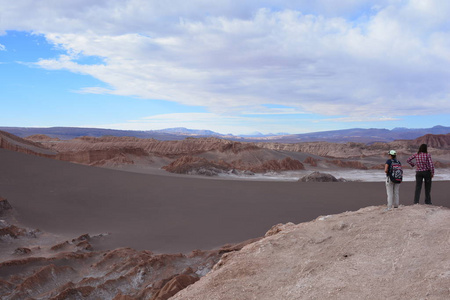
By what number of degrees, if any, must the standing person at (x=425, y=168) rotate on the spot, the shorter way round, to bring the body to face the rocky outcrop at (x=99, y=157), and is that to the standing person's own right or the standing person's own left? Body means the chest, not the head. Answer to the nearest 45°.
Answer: approximately 45° to the standing person's own left

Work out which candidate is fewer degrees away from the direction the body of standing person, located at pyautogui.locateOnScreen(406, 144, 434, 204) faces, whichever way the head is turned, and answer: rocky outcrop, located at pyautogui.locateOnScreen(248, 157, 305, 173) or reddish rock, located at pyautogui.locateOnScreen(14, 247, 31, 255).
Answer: the rocky outcrop

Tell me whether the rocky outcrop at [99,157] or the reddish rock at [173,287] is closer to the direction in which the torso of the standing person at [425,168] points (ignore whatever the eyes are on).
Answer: the rocky outcrop

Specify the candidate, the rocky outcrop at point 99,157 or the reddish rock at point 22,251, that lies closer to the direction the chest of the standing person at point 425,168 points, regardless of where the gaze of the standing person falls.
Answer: the rocky outcrop

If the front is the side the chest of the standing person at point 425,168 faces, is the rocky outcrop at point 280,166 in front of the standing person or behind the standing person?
in front

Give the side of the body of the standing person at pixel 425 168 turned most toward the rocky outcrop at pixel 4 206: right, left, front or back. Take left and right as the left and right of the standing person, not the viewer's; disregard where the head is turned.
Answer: left

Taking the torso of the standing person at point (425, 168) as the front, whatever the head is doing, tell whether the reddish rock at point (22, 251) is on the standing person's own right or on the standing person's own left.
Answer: on the standing person's own left

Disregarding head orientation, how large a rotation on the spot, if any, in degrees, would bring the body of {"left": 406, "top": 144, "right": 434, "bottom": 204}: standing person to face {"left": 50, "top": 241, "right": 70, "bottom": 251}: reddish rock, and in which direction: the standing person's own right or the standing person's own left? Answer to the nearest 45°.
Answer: approximately 135° to the standing person's own left

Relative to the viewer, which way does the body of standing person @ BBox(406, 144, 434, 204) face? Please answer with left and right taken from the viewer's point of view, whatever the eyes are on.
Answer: facing away from the viewer
